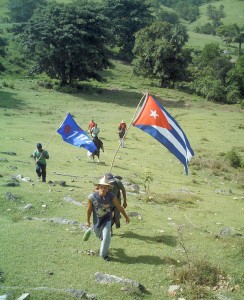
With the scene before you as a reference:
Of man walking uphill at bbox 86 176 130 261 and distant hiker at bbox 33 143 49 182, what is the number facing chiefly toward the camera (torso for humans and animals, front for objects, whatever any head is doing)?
2

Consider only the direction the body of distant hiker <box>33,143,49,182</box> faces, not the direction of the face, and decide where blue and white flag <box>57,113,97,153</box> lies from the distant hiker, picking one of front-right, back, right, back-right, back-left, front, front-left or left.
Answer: back-left

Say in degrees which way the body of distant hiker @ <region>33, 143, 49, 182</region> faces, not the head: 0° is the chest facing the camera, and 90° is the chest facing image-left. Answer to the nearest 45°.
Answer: approximately 0°

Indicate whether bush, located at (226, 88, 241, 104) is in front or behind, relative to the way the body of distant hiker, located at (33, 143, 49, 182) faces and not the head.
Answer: behind

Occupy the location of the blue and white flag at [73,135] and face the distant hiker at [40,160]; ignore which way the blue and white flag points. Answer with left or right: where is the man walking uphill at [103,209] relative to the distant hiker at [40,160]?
left

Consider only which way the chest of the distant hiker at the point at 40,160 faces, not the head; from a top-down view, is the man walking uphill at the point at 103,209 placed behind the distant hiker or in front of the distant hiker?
in front

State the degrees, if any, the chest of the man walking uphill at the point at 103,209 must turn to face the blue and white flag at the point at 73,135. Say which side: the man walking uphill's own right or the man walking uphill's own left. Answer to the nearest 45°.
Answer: approximately 180°
